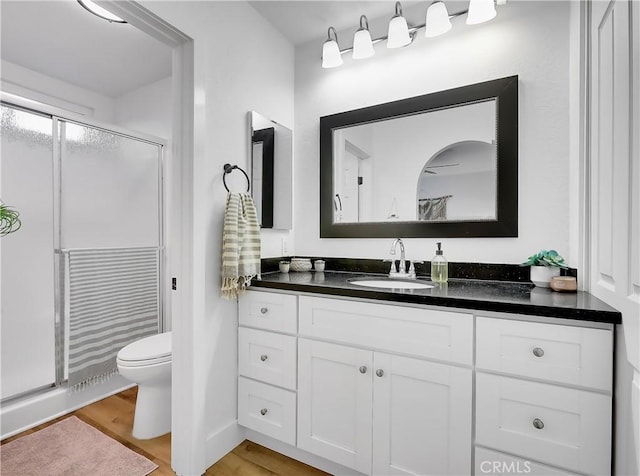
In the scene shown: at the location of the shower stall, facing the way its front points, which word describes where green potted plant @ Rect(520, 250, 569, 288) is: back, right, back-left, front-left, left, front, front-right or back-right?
front

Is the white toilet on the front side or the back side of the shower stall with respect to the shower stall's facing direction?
on the front side

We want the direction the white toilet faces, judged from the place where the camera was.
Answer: facing the viewer and to the left of the viewer

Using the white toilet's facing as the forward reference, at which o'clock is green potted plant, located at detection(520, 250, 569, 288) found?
The green potted plant is roughly at 9 o'clock from the white toilet.

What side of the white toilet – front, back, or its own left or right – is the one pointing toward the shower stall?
right

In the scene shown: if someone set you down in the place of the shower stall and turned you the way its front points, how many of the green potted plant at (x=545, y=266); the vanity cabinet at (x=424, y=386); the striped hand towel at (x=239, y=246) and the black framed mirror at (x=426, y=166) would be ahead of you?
4

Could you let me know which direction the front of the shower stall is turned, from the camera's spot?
facing the viewer and to the right of the viewer

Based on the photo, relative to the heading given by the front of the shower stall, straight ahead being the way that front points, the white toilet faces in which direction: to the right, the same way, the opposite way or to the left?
to the right

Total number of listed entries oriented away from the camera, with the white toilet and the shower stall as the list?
0

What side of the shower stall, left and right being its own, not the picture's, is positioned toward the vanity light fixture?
front

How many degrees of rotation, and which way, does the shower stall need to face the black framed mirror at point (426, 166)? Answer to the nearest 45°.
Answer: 0° — it already faces it
